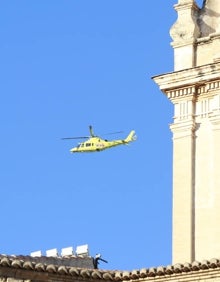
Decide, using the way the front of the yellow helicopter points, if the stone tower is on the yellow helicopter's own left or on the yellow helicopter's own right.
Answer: on the yellow helicopter's own left

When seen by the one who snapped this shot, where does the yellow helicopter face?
facing to the left of the viewer
